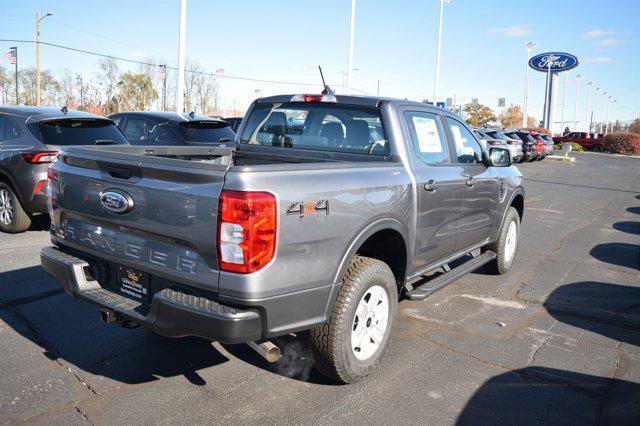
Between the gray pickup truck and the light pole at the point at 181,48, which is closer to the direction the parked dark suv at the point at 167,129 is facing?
the light pole

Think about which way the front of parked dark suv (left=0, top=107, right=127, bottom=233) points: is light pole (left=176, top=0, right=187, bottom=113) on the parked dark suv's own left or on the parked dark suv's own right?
on the parked dark suv's own right

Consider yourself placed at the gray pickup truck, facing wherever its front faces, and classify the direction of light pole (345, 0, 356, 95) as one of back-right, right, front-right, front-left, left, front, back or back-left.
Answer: front-left

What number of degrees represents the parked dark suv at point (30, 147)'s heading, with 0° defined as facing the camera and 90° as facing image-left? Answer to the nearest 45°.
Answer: approximately 135°

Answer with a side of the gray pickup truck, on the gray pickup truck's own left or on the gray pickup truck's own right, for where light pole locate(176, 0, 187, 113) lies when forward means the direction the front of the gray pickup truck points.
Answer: on the gray pickup truck's own left

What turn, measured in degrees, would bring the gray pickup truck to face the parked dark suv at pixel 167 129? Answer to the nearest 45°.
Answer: approximately 45° to its left

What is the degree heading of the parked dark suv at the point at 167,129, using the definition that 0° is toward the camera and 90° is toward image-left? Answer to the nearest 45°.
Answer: approximately 135°

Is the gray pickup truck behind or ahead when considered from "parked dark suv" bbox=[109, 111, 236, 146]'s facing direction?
behind
